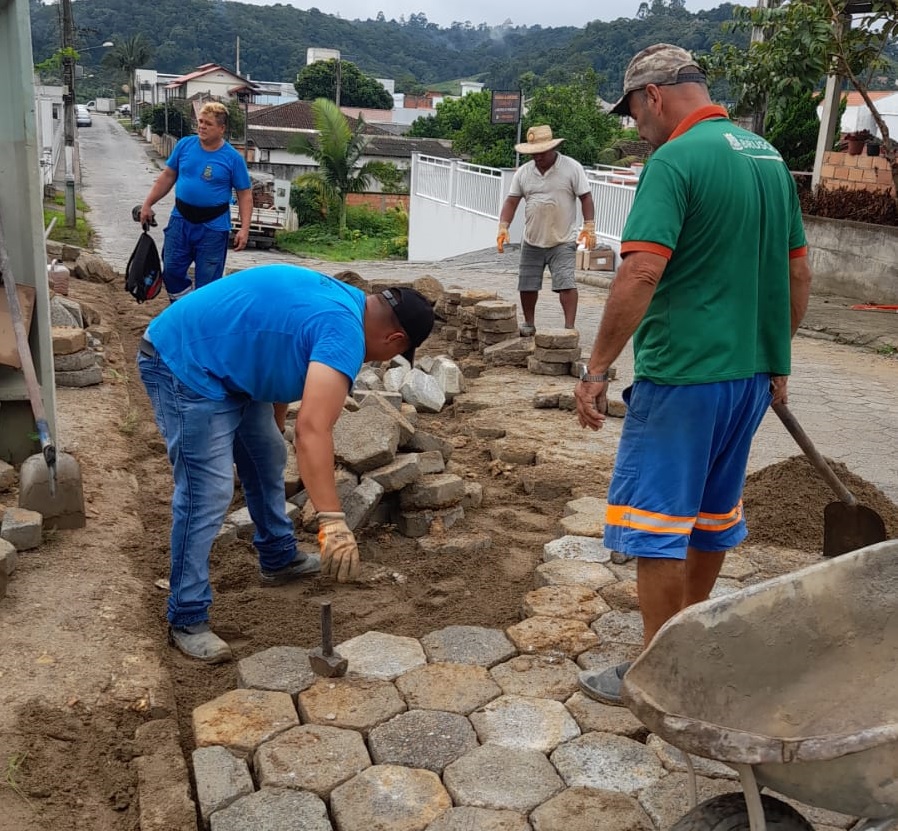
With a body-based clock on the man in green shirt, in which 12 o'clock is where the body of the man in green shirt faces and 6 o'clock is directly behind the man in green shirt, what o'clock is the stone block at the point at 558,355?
The stone block is roughly at 1 o'clock from the man in green shirt.

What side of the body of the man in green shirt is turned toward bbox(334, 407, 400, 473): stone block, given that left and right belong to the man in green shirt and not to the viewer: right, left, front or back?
front

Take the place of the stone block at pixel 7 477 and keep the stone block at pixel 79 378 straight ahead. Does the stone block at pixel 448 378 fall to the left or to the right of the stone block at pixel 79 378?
right

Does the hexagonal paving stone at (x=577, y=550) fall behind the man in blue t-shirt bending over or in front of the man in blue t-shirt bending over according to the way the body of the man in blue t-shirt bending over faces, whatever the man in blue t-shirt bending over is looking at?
in front

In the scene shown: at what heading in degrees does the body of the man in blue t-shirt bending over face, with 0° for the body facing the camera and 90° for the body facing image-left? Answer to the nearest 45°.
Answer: approximately 270°

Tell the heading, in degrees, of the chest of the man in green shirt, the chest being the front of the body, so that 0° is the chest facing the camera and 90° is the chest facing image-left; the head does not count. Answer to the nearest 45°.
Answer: approximately 135°

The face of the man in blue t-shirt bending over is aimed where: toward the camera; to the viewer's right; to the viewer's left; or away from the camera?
to the viewer's right

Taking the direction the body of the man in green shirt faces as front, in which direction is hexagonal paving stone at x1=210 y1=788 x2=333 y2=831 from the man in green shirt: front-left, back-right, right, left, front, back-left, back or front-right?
left
